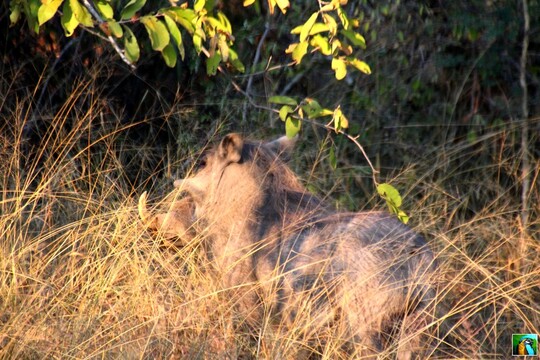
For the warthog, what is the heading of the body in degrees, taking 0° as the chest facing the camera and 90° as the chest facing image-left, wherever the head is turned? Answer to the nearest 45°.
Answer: approximately 135°
